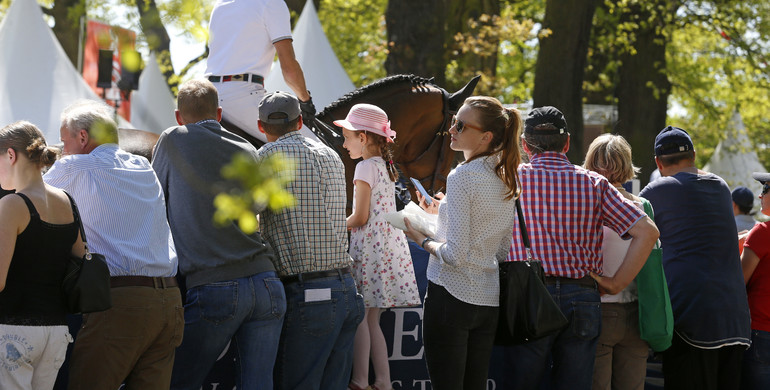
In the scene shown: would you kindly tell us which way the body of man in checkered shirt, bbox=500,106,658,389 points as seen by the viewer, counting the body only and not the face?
away from the camera

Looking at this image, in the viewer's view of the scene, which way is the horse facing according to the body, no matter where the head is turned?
to the viewer's right

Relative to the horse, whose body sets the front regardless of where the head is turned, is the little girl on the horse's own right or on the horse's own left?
on the horse's own right

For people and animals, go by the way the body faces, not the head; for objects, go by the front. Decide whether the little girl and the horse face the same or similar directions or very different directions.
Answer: very different directions

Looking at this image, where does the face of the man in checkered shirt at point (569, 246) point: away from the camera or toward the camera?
away from the camera

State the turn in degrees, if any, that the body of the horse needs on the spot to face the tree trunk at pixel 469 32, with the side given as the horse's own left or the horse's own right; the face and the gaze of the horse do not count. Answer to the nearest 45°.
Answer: approximately 90° to the horse's own left

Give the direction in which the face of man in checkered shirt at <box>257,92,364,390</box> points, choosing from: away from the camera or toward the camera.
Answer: away from the camera

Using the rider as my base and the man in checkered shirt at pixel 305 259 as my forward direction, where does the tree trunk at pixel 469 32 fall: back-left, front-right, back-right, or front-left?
back-left
